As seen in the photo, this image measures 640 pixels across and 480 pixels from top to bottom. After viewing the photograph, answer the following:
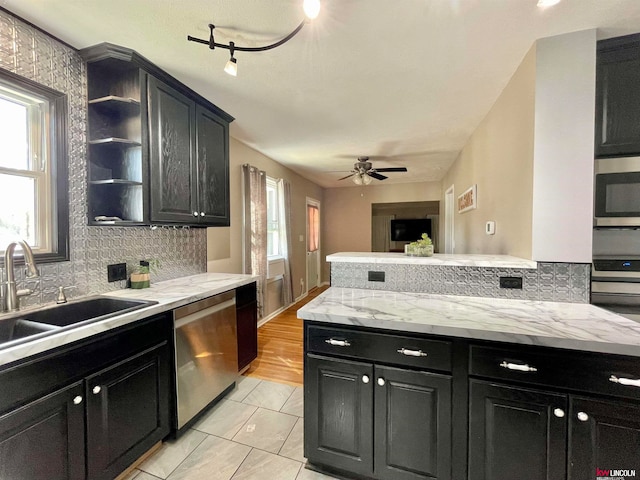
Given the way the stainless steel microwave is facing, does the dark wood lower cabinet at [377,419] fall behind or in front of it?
in front

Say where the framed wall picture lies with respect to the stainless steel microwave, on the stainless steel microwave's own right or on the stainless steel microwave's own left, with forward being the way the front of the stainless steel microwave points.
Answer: on the stainless steel microwave's own right

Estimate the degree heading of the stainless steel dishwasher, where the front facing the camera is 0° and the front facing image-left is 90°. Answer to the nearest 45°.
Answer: approximately 315°

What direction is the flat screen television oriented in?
toward the camera

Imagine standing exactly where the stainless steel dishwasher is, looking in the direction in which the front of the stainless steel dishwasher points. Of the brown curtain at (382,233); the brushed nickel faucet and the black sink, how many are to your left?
1

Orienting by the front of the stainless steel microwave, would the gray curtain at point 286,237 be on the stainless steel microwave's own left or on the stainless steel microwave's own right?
on the stainless steel microwave's own right

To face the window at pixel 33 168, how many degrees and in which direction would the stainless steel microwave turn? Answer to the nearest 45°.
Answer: approximately 45° to its right

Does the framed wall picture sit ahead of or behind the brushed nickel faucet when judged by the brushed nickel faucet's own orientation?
ahead

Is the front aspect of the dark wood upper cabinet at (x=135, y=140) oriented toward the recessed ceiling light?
yes

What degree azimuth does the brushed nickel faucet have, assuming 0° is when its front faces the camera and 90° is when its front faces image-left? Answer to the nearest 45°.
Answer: approximately 315°

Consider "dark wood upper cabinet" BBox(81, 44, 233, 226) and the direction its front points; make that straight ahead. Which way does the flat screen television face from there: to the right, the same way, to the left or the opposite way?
to the right

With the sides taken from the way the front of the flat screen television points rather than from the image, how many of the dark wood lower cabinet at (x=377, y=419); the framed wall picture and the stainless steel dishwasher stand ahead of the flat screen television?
3

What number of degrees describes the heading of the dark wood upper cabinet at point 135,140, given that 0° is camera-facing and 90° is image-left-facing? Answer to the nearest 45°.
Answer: approximately 315°
